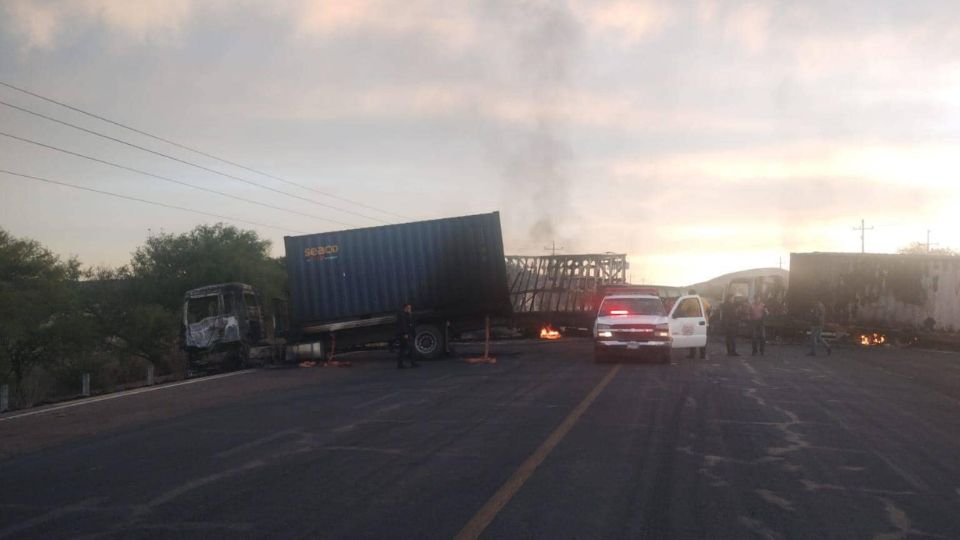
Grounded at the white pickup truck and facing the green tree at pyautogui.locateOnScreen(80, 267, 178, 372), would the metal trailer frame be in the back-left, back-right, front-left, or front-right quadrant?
front-right

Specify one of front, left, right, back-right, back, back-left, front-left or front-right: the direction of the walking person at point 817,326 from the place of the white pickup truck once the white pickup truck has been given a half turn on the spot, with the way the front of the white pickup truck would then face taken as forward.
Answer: front-right

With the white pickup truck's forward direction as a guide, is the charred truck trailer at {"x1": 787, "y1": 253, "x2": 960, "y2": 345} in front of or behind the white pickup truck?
behind

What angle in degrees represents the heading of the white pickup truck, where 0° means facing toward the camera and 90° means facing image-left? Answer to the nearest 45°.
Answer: approximately 0°

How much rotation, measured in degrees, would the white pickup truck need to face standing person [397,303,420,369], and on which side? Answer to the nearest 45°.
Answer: approximately 90° to its right

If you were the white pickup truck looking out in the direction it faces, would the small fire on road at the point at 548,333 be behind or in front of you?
behind

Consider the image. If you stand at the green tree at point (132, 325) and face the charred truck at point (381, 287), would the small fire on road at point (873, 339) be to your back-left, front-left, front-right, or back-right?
front-left

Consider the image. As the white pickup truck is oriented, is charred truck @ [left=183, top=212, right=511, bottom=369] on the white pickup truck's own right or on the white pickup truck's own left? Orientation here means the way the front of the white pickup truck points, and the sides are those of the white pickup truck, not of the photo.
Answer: on the white pickup truck's own right

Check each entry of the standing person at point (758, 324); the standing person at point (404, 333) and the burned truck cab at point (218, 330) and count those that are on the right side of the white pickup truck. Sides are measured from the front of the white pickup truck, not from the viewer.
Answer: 2

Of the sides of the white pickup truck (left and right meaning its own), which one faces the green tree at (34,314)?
right

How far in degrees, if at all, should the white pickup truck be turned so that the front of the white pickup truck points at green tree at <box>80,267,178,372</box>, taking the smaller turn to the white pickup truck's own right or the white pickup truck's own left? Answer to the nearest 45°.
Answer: approximately 135° to the white pickup truck's own right
